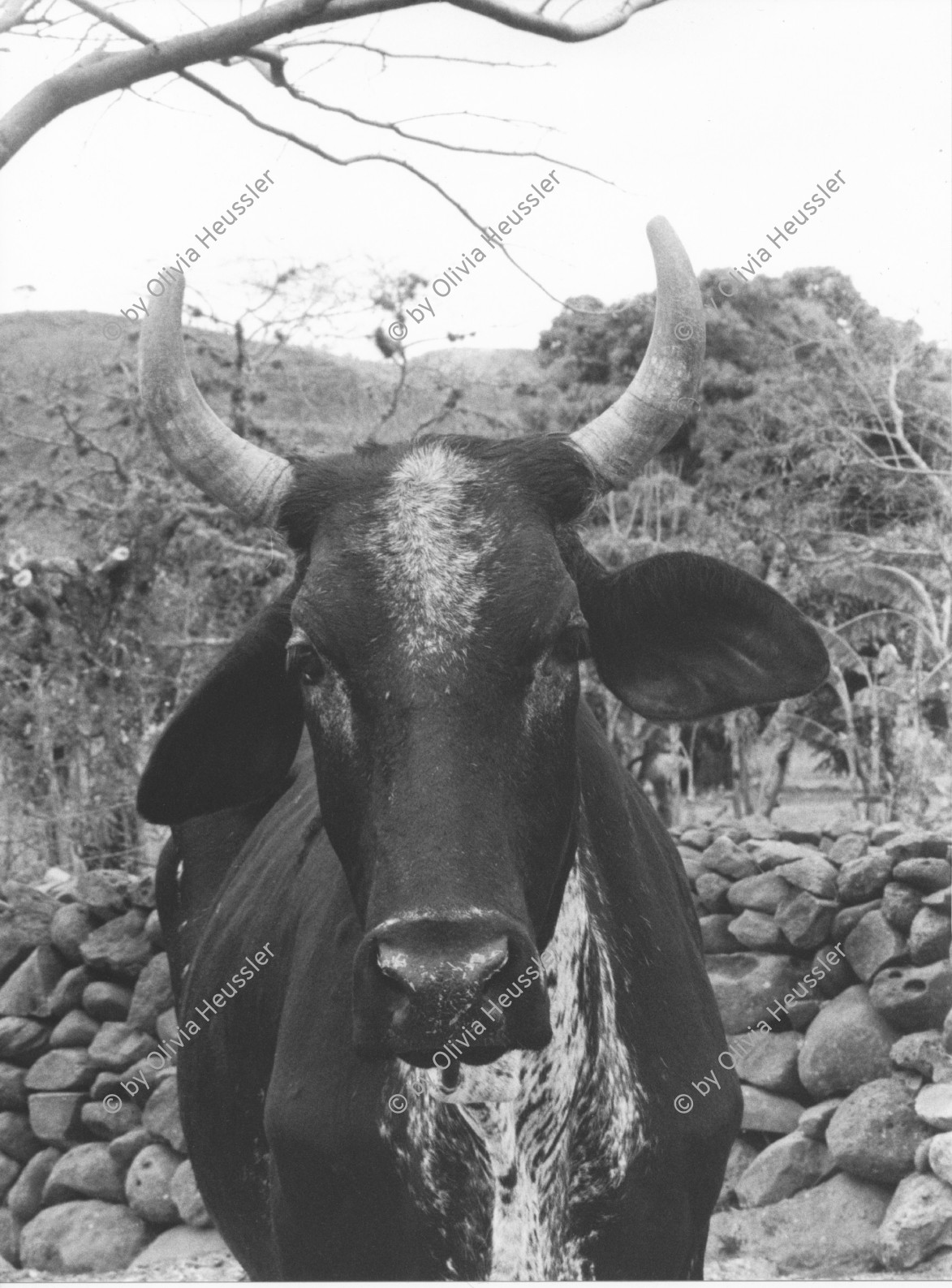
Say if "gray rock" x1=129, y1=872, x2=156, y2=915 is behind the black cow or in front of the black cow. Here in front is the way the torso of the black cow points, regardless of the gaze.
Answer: behind

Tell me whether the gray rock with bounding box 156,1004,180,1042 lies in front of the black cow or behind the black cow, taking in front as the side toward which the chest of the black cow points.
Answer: behind

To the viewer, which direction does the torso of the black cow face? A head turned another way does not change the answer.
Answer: toward the camera

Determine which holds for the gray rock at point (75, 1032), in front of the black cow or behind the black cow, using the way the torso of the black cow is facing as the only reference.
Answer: behind

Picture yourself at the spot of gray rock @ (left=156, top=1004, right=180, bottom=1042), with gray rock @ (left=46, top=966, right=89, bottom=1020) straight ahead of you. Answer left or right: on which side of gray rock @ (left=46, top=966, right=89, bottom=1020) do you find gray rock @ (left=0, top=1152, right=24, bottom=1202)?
left
